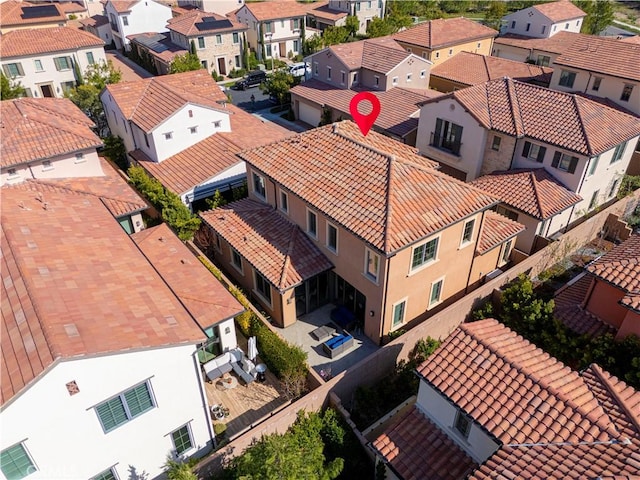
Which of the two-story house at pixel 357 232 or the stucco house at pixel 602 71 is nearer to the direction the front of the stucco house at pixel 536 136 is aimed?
the two-story house

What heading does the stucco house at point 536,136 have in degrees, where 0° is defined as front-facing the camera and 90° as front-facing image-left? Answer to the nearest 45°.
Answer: approximately 45°

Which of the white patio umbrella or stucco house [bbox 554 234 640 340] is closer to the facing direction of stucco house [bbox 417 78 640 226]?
the white patio umbrella

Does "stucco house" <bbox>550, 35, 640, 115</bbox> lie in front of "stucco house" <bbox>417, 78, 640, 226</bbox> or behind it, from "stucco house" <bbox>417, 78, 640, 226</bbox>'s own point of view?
behind

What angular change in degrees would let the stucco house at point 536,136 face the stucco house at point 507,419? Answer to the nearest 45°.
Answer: approximately 45° to its left

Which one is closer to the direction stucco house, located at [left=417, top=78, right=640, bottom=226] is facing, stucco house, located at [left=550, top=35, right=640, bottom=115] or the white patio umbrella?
the white patio umbrella

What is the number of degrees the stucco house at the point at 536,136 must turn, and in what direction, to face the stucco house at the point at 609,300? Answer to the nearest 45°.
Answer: approximately 45° to its left

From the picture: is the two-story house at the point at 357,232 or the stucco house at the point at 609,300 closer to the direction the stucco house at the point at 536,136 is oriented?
the two-story house
